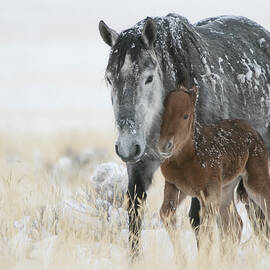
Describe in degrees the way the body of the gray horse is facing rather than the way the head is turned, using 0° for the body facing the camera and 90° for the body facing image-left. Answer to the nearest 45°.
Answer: approximately 45°

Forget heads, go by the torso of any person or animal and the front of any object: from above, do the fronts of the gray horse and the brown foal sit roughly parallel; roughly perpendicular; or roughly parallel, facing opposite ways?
roughly parallel
